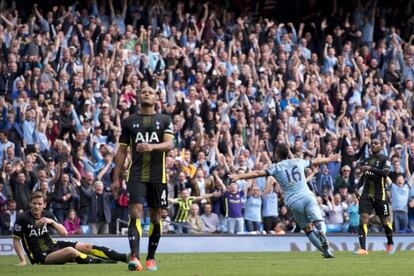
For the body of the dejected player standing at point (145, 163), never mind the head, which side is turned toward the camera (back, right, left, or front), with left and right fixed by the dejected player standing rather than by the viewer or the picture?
front

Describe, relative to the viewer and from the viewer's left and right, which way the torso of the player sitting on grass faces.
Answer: facing the viewer and to the right of the viewer

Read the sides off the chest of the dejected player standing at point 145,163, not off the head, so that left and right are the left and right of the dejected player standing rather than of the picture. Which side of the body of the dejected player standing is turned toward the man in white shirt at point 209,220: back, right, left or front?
back

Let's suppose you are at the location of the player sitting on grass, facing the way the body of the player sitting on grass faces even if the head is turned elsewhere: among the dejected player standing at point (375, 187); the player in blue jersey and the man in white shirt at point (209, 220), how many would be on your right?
0

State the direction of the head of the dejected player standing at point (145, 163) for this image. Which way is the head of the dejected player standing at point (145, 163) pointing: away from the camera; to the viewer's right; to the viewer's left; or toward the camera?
toward the camera

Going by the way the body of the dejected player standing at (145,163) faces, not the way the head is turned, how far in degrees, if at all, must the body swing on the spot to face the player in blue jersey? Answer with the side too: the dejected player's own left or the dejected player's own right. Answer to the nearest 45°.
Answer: approximately 135° to the dejected player's own left

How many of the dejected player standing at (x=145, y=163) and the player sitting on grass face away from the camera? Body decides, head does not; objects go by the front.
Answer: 0
